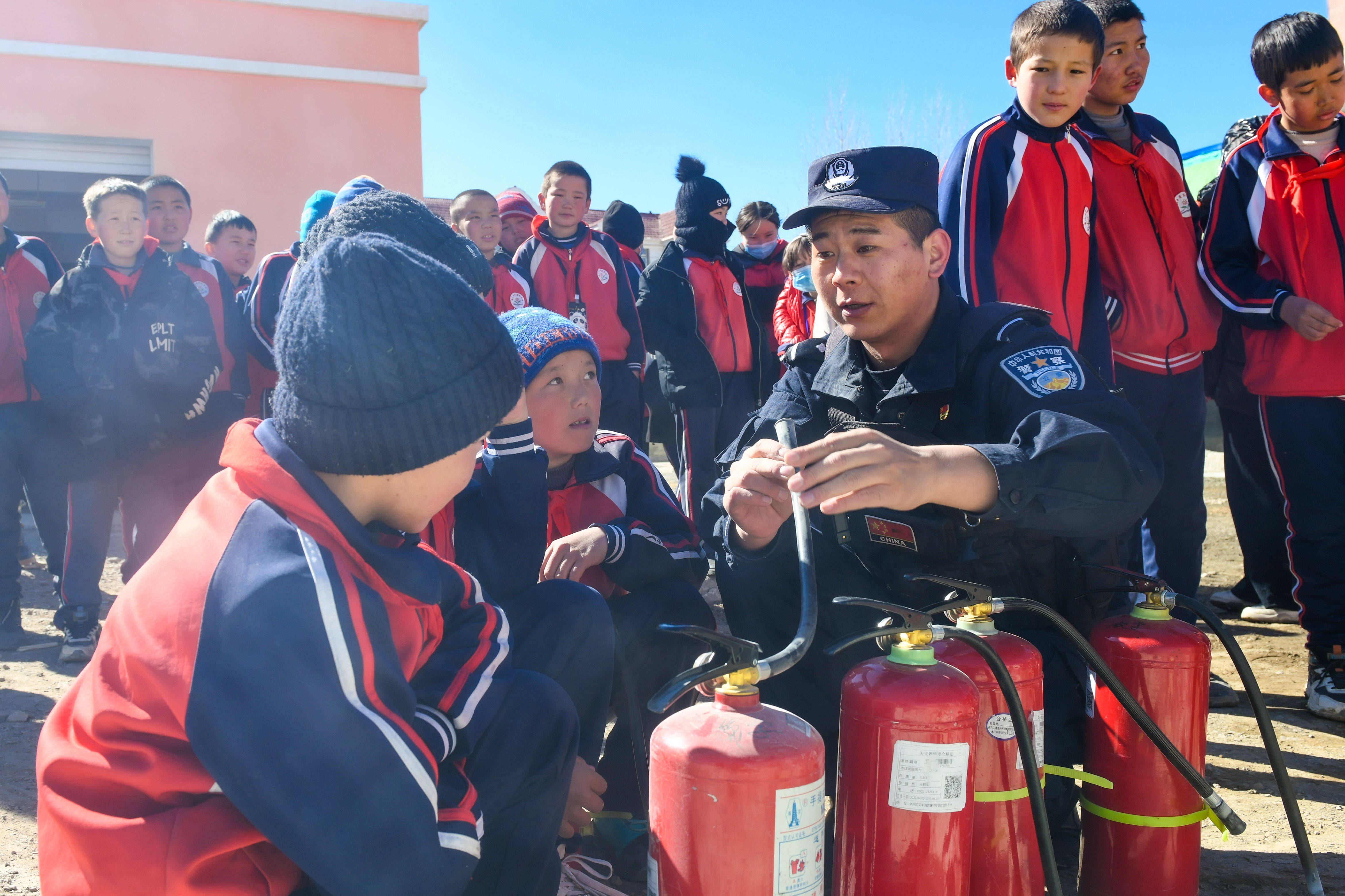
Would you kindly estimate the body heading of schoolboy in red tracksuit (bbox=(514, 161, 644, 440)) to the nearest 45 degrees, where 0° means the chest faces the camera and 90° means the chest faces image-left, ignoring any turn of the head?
approximately 0°

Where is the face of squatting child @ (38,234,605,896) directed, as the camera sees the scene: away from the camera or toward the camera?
away from the camera

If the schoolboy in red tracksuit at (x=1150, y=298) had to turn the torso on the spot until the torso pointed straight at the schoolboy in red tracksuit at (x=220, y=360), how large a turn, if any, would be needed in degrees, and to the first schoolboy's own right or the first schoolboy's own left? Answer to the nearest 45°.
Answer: approximately 135° to the first schoolboy's own right

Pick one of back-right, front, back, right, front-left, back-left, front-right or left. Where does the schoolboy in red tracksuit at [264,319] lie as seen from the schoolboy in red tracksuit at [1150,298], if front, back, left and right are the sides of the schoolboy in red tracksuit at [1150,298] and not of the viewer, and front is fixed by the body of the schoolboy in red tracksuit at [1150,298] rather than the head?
back-right

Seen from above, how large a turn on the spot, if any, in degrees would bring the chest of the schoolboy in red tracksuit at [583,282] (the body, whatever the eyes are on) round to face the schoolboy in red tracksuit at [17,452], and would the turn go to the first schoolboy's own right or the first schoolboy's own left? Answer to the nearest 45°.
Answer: approximately 45° to the first schoolboy's own right
